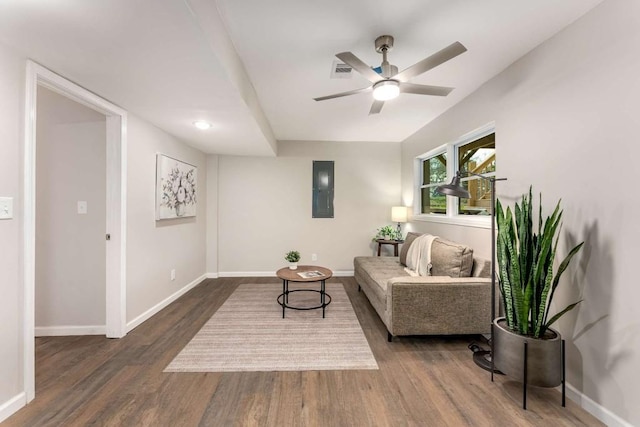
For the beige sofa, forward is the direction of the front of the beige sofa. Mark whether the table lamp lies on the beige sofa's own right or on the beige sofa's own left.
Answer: on the beige sofa's own right

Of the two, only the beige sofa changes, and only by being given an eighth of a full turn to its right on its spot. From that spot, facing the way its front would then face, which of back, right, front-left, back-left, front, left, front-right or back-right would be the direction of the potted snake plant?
back

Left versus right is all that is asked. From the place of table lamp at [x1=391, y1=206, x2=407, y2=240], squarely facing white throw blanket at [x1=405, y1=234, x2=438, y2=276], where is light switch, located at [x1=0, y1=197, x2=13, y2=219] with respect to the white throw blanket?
right

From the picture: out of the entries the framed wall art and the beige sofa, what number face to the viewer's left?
1

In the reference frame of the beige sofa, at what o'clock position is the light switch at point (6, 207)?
The light switch is roughly at 11 o'clock from the beige sofa.

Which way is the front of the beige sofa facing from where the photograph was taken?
facing to the left of the viewer

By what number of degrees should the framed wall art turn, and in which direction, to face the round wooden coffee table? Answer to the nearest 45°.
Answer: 0° — it already faces it

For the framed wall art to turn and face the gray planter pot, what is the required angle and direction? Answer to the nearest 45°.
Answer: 0° — it already faces it

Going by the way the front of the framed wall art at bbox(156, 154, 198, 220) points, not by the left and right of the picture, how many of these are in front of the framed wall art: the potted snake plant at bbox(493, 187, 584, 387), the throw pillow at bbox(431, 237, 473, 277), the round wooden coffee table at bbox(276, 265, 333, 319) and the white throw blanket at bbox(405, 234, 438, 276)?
4

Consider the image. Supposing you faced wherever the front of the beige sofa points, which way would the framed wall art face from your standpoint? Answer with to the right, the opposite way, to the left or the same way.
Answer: the opposite way

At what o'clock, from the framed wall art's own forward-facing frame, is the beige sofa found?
The beige sofa is roughly at 12 o'clock from the framed wall art.
